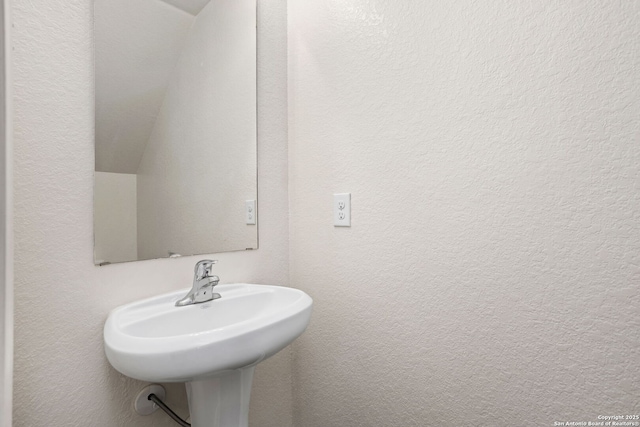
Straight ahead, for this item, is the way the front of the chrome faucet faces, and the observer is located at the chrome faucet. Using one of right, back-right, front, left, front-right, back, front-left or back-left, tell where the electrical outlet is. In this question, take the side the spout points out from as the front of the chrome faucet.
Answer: front-left

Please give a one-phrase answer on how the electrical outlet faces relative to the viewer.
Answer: facing the viewer and to the left of the viewer

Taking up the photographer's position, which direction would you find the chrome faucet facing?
facing the viewer and to the right of the viewer

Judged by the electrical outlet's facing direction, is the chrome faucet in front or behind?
in front

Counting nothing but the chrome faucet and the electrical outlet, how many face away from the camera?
0
